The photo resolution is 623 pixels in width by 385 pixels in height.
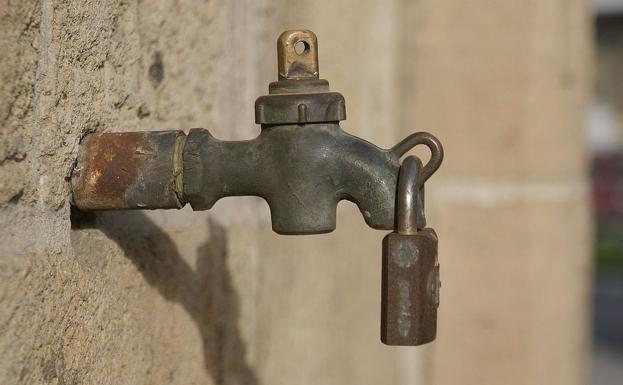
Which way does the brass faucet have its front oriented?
to the viewer's right
